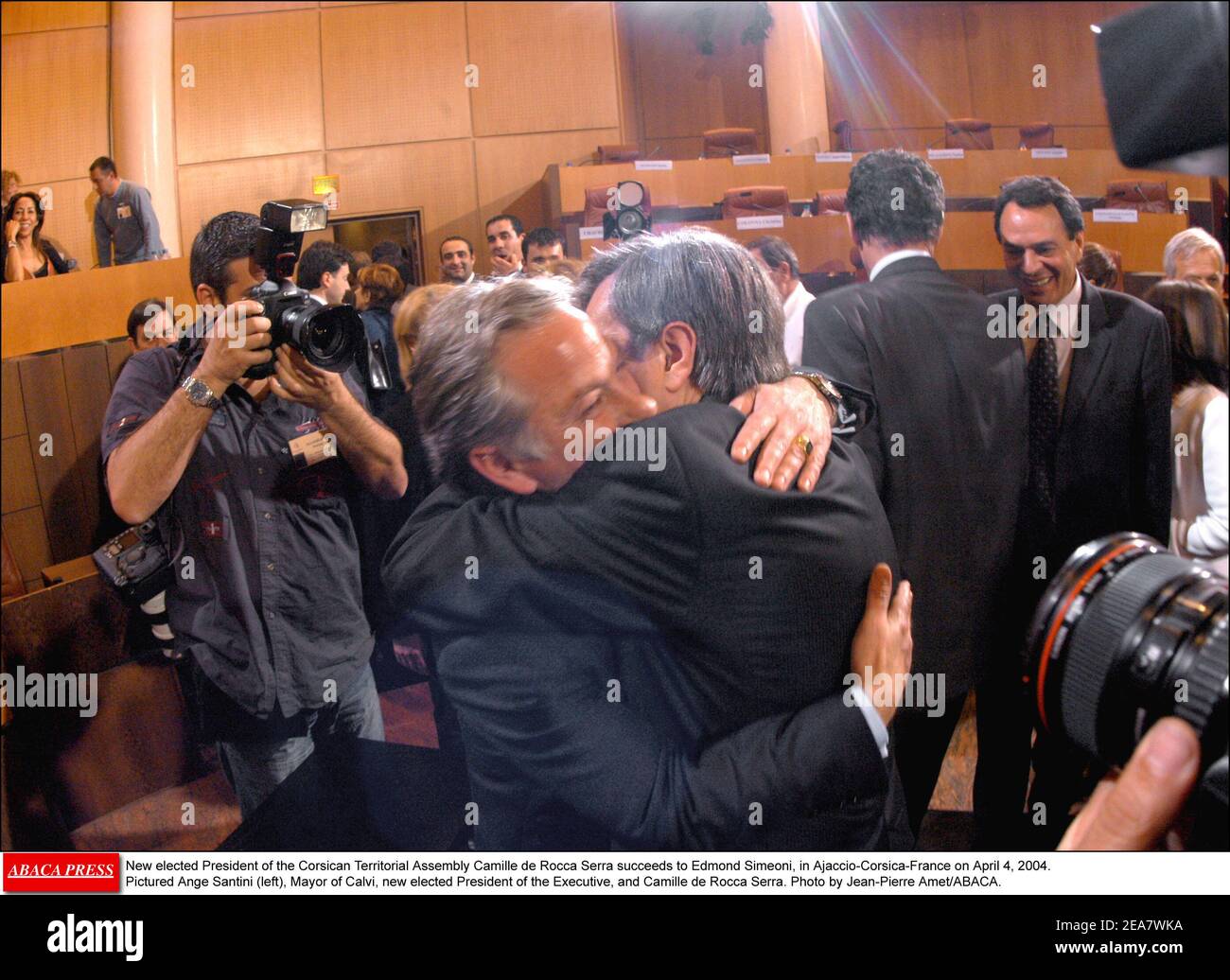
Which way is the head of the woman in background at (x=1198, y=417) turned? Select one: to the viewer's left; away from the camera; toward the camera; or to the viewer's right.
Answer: away from the camera

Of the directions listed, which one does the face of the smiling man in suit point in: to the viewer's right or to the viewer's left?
to the viewer's left

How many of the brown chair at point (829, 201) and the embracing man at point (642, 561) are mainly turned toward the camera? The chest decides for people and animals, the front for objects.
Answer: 1

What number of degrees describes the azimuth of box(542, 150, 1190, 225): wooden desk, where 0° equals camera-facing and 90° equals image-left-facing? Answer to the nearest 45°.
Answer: approximately 0°

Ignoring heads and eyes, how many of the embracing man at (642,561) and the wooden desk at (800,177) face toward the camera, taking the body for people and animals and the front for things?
1

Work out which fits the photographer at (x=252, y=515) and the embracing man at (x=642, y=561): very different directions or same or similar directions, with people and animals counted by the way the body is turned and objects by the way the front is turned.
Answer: very different directions
